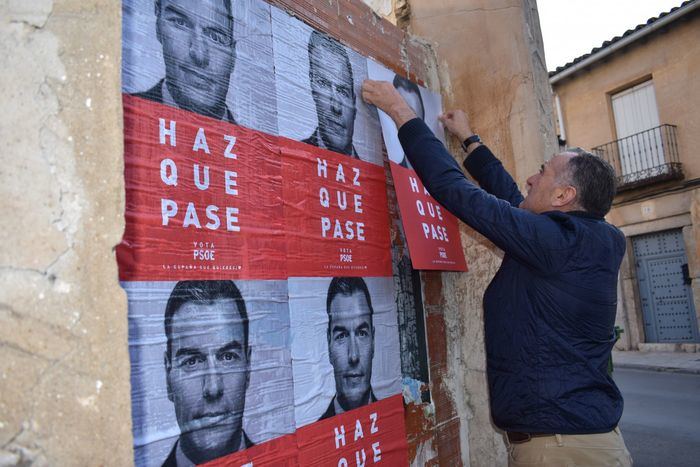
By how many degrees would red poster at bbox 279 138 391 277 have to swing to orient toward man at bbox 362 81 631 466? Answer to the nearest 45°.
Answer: approximately 45° to its left

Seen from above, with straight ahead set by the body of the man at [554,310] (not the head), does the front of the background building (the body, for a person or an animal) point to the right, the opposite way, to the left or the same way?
to the left

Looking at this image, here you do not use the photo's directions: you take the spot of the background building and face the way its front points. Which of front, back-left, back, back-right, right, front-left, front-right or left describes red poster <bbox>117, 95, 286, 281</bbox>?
front-left

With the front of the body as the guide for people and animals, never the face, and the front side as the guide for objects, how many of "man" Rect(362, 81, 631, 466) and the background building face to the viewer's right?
0

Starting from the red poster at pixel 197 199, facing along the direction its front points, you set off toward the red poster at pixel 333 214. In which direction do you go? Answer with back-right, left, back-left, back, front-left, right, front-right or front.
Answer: left

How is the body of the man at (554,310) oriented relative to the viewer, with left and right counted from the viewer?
facing away from the viewer and to the left of the viewer

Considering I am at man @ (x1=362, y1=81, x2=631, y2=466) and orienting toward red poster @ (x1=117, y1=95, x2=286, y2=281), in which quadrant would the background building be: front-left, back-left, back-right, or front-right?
back-right

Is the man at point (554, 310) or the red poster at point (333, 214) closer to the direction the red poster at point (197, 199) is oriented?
the man

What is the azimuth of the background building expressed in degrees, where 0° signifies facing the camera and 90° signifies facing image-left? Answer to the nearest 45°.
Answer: approximately 45°

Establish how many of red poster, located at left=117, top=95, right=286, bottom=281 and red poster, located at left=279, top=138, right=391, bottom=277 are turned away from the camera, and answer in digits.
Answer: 0

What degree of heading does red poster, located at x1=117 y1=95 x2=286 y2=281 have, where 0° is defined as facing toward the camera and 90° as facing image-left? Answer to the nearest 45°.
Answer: approximately 315°

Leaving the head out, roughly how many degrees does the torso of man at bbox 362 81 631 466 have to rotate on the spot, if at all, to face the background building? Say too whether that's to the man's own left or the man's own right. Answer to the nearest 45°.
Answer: approximately 45° to the man's own right
